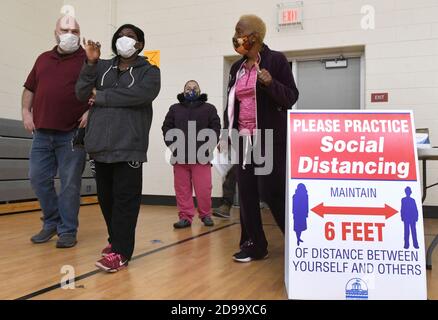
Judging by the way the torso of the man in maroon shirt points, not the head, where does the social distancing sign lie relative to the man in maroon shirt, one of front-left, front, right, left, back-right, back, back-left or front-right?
front-left

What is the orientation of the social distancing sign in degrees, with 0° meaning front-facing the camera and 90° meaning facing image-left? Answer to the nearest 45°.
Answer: approximately 0°

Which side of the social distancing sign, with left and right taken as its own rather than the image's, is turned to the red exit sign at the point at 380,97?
back

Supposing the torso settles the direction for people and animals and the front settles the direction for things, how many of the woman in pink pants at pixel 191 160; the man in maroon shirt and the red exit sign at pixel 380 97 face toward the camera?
3

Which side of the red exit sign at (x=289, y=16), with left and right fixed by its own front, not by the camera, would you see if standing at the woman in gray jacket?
front

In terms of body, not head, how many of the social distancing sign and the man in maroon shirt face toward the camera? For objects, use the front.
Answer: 2

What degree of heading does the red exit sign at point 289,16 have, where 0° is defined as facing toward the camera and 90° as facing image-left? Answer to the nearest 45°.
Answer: approximately 0°
